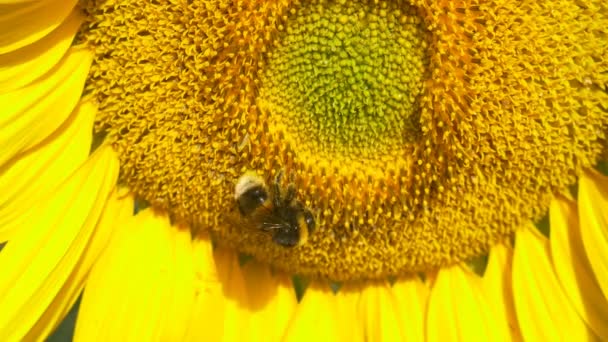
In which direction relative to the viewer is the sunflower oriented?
toward the camera

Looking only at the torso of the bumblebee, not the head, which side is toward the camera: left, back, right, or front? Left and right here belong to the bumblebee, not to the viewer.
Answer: right
